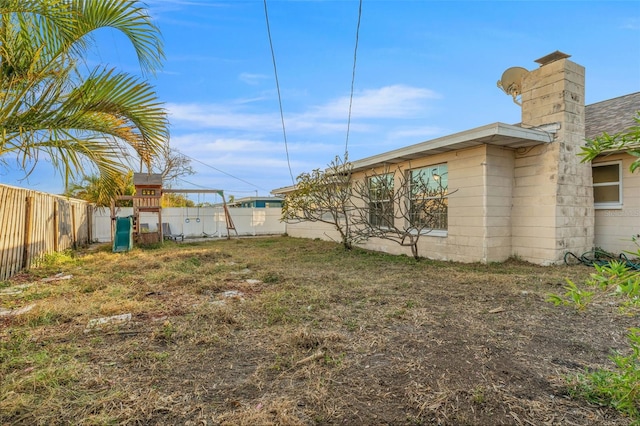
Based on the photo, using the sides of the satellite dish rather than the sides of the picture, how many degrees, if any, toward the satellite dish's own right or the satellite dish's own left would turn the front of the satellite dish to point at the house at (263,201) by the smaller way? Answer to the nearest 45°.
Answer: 0° — it already faces it

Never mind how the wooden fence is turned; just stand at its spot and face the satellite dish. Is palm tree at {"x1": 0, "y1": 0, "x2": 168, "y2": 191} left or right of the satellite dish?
right

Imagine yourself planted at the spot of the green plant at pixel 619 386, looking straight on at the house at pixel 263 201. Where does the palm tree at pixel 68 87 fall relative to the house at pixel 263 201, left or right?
left

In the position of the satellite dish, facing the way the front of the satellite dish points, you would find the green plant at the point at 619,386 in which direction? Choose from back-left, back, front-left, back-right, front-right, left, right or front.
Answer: back-left

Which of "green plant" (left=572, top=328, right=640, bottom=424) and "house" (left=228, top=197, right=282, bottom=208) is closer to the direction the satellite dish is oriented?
the house

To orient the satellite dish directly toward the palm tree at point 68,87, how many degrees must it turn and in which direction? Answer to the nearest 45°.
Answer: approximately 90° to its left

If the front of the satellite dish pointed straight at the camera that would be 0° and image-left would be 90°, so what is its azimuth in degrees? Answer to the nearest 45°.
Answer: approximately 135°

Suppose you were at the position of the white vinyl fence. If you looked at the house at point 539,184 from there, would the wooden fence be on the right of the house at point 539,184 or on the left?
right
